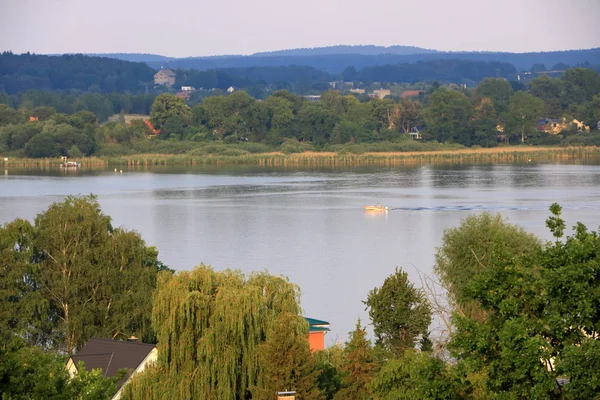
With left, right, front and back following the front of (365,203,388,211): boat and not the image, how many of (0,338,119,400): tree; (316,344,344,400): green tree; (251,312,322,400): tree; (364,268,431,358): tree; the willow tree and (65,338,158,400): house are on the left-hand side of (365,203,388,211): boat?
6

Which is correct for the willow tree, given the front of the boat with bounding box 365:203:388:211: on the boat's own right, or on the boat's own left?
on the boat's own left

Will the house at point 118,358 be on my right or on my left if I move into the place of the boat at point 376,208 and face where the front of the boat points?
on my left

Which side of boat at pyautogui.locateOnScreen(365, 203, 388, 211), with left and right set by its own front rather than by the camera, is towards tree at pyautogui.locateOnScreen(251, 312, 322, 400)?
left

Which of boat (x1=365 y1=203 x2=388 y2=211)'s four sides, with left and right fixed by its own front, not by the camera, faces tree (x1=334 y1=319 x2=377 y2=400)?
left

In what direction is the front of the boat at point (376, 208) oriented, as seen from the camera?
facing to the left of the viewer

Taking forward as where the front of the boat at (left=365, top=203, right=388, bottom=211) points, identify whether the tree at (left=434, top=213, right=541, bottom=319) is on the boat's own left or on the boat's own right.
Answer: on the boat's own left

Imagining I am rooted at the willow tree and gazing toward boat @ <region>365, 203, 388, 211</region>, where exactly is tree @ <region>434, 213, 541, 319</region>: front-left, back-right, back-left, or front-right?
front-right
